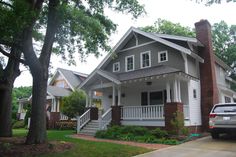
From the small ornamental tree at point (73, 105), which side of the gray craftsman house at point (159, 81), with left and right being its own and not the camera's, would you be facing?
right

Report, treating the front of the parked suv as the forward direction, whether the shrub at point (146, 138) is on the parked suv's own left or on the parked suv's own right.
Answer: on the parked suv's own left

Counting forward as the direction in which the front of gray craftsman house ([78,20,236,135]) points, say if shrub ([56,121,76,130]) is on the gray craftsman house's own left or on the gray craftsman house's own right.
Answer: on the gray craftsman house's own right

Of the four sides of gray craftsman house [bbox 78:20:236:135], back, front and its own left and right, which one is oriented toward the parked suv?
left

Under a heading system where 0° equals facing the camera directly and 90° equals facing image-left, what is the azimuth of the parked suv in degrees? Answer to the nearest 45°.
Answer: approximately 180°

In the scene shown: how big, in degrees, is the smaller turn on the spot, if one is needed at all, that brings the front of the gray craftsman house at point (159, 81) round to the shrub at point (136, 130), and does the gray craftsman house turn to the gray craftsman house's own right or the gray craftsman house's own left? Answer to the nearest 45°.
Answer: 0° — it already faces it

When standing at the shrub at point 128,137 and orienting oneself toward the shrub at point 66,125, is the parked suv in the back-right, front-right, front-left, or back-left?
back-right
